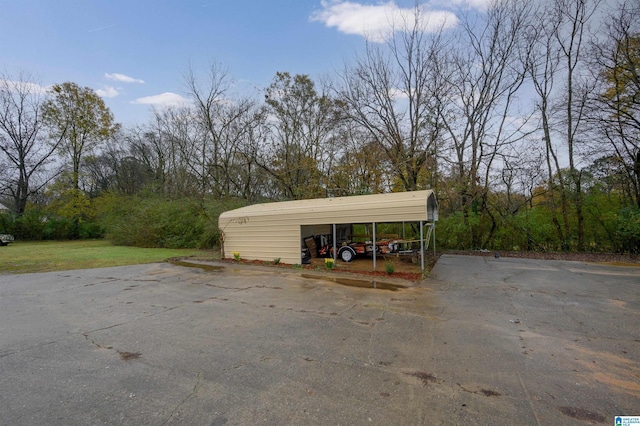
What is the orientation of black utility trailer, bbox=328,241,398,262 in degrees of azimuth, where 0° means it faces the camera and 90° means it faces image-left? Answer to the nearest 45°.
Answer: approximately 270°

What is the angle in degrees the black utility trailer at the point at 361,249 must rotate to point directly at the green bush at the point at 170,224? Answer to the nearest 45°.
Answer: approximately 135° to its left

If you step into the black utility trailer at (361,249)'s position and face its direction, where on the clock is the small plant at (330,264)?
The small plant is roughly at 4 o'clock from the black utility trailer.
